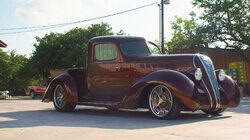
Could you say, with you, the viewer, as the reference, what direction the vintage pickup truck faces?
facing the viewer and to the right of the viewer

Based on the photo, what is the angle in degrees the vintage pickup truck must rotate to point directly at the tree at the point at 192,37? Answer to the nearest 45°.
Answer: approximately 135° to its left

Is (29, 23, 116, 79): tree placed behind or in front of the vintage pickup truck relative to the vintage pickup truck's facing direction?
behind

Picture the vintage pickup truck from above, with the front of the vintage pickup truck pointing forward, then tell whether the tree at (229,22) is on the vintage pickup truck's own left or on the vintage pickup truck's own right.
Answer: on the vintage pickup truck's own left
